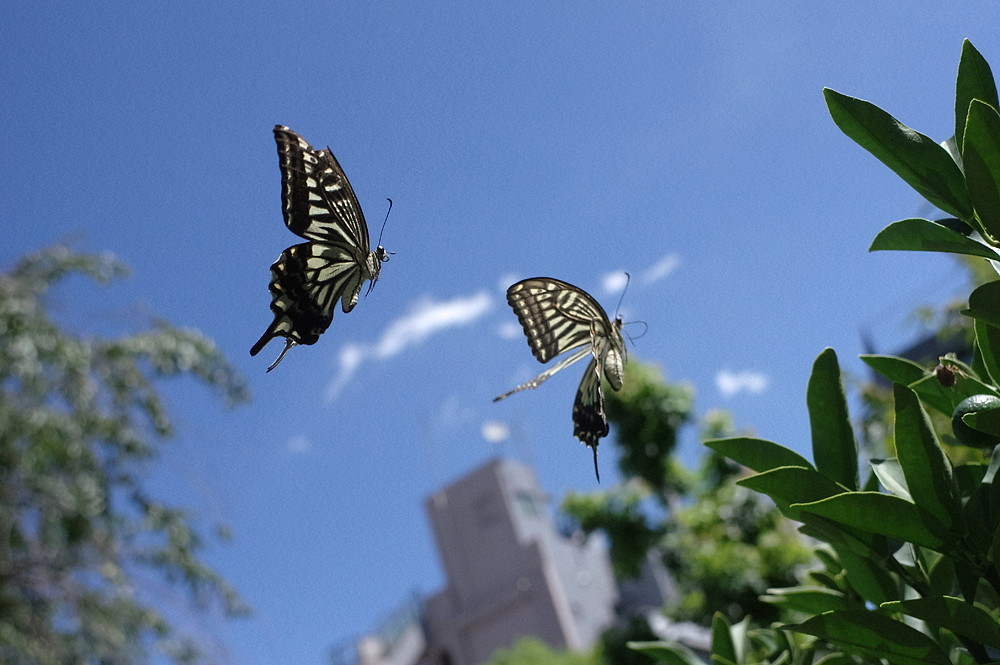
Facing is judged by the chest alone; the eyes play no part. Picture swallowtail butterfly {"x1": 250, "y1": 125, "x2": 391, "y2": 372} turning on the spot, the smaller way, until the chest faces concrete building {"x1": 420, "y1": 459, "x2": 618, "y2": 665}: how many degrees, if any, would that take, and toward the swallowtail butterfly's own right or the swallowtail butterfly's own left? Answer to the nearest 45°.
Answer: approximately 90° to the swallowtail butterfly's own left

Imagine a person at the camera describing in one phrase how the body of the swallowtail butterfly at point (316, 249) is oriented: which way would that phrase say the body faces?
to the viewer's right

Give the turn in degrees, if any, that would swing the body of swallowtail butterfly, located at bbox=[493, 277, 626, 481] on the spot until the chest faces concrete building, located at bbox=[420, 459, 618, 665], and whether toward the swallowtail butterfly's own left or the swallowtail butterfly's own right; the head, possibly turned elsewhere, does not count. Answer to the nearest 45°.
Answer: approximately 90° to the swallowtail butterfly's own left

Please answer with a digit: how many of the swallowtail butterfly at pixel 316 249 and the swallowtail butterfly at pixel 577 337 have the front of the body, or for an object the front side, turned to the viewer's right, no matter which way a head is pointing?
2

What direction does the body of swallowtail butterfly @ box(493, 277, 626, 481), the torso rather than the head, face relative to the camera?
to the viewer's right
